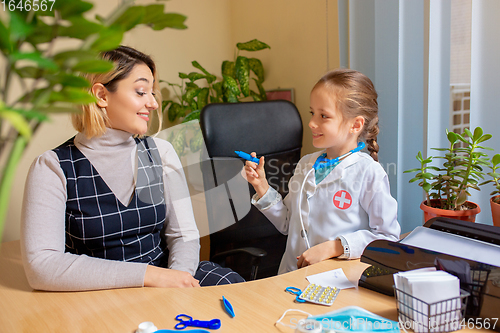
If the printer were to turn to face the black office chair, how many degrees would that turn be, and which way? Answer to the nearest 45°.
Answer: approximately 90° to its right

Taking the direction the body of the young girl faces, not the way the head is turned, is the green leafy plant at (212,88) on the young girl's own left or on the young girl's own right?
on the young girl's own right

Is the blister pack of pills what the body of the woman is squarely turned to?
yes

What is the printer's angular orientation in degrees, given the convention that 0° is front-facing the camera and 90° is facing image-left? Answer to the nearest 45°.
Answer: approximately 45°
